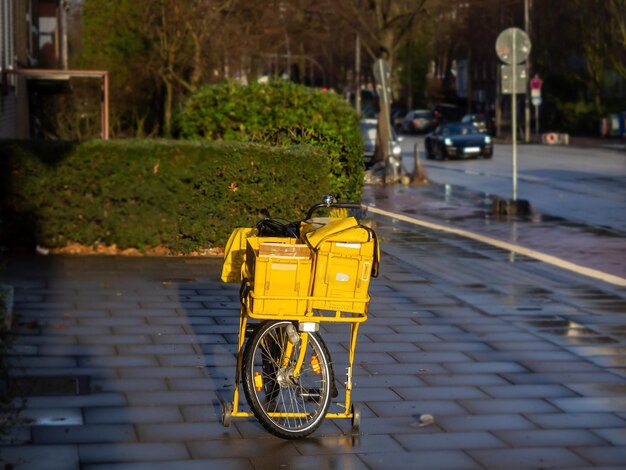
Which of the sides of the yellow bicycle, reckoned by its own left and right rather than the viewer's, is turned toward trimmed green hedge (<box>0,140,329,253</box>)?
back

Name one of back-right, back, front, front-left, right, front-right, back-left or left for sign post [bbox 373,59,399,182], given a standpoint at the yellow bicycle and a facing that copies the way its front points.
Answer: back

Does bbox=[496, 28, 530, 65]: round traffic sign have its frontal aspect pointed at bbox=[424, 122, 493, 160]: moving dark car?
yes

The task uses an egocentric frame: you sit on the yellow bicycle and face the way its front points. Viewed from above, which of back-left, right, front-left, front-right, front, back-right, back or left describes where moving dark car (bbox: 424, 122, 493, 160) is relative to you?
back

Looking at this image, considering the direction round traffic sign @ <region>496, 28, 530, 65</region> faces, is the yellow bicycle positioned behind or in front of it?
behind

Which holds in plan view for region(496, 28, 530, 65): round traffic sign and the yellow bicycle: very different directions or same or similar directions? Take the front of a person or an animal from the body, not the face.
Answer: very different directions

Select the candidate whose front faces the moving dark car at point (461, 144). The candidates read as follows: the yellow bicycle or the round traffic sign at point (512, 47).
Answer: the round traffic sign

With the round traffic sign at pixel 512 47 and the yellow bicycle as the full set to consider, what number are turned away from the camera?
1

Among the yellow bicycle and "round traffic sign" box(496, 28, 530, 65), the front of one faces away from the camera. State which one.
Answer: the round traffic sign

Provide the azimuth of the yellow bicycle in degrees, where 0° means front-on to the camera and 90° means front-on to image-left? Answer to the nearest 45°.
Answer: approximately 0°

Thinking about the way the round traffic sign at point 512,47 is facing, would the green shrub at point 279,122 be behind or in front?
behind

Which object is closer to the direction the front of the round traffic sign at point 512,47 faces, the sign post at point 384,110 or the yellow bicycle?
the sign post

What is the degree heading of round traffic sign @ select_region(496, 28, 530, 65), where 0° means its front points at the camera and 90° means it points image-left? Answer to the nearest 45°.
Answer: approximately 180°
